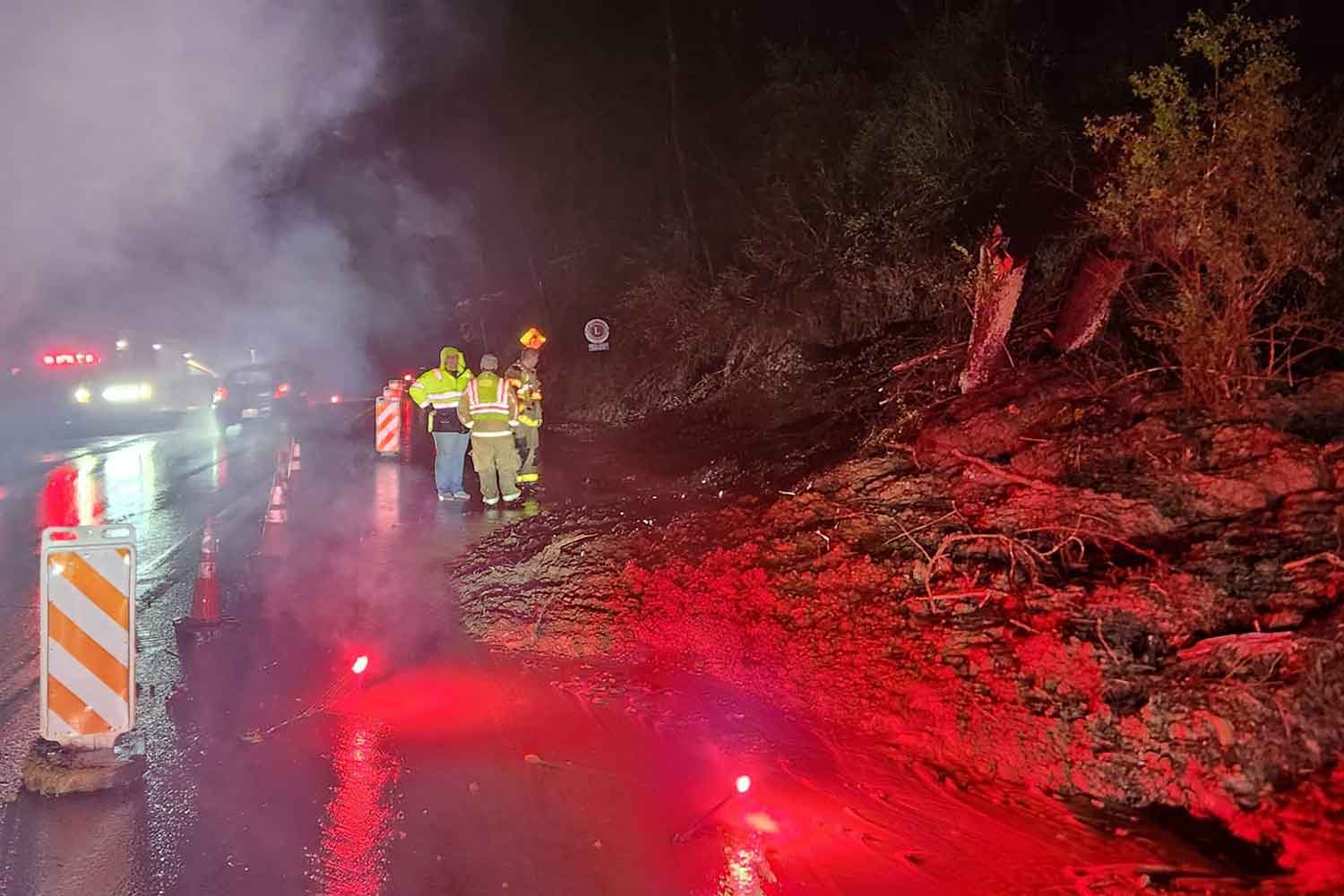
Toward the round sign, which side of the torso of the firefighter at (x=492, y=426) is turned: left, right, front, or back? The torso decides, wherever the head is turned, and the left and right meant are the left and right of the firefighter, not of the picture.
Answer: front

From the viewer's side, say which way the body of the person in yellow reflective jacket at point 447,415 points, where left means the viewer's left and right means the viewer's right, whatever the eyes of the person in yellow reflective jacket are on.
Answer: facing the viewer and to the right of the viewer

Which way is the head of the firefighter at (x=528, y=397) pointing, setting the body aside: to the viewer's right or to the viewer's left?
to the viewer's left

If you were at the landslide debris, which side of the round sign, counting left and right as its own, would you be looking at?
front

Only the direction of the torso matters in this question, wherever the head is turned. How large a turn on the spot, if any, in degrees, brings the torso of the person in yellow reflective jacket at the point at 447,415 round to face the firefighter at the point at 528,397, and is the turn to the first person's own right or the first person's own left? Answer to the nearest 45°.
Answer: approximately 45° to the first person's own left

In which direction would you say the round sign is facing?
toward the camera

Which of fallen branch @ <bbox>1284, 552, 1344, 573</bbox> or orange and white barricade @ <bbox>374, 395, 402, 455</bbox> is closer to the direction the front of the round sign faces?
the fallen branch

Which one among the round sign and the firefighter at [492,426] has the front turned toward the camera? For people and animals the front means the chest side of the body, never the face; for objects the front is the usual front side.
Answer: the round sign

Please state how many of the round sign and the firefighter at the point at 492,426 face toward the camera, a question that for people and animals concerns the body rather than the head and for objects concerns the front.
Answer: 1

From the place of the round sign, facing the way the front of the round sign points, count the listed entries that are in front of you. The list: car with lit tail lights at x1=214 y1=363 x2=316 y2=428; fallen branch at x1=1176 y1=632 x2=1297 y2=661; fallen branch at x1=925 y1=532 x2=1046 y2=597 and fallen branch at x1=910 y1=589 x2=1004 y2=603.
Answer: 3

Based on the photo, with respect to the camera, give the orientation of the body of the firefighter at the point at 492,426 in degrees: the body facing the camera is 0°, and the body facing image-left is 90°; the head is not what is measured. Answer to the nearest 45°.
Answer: approximately 180°

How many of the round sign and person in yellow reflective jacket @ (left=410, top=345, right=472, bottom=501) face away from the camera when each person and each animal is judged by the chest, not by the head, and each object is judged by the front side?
0

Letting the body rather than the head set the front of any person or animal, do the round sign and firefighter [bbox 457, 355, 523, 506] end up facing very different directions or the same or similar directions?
very different directions

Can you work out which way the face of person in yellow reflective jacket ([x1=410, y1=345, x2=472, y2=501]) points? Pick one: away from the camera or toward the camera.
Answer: toward the camera

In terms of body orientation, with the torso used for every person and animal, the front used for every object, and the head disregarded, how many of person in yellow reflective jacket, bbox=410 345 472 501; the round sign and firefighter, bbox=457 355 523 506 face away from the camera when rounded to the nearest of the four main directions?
1
